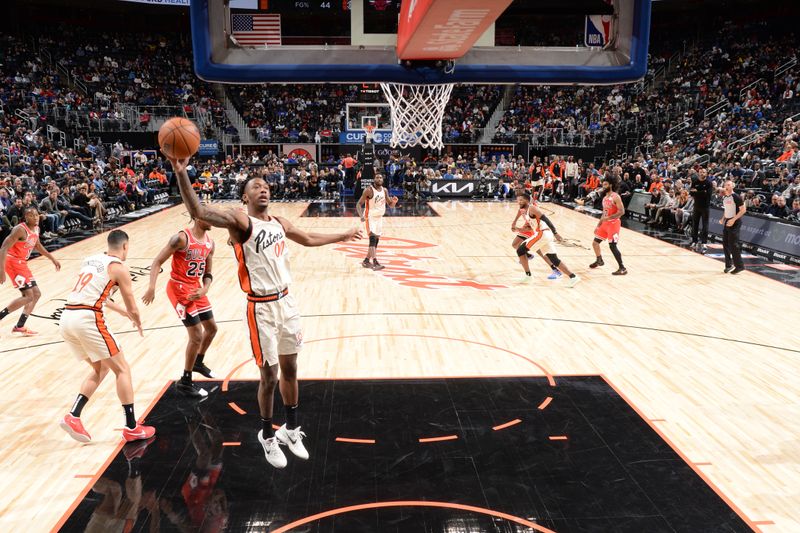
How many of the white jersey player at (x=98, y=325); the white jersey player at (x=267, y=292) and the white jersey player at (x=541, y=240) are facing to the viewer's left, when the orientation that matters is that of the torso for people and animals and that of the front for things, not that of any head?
1

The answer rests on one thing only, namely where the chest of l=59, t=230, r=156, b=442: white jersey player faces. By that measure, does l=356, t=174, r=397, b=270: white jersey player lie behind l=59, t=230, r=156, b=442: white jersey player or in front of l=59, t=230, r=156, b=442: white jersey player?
in front

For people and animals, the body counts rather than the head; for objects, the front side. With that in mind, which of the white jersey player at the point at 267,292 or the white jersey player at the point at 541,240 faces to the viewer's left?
the white jersey player at the point at 541,240

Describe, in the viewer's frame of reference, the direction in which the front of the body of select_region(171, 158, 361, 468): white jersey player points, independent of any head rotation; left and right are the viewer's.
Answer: facing the viewer and to the right of the viewer

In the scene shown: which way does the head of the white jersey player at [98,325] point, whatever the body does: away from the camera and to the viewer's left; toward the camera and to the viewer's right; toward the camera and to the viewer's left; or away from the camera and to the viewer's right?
away from the camera and to the viewer's right

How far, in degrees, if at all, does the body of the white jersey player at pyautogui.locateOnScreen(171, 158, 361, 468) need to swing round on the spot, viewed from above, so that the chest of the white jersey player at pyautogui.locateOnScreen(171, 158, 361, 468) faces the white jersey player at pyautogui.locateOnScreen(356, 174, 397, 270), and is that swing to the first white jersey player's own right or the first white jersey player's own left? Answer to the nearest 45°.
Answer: approximately 135° to the first white jersey player's own left

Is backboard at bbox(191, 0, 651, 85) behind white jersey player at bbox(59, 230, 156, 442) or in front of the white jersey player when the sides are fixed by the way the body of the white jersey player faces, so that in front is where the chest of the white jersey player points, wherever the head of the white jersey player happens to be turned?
behind

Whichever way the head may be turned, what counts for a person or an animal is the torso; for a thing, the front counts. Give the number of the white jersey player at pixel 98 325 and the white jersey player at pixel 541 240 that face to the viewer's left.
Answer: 1

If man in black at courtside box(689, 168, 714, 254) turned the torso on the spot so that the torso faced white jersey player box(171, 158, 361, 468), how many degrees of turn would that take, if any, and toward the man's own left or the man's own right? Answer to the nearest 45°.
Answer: approximately 45° to the man's own left

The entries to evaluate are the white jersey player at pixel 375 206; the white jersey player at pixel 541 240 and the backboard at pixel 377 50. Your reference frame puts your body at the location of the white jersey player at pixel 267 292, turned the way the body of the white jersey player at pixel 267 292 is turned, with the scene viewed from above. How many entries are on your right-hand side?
0

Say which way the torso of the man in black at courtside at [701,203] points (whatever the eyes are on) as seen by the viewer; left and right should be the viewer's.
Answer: facing the viewer and to the left of the viewer

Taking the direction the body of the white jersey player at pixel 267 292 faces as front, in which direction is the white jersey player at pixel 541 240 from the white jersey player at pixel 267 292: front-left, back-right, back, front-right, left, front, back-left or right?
left

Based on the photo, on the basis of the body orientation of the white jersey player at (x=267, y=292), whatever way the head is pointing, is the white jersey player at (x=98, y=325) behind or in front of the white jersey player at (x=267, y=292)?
behind

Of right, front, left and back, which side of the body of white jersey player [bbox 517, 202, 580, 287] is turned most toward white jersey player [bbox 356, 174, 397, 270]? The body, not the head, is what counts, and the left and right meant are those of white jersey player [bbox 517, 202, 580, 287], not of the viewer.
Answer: front
